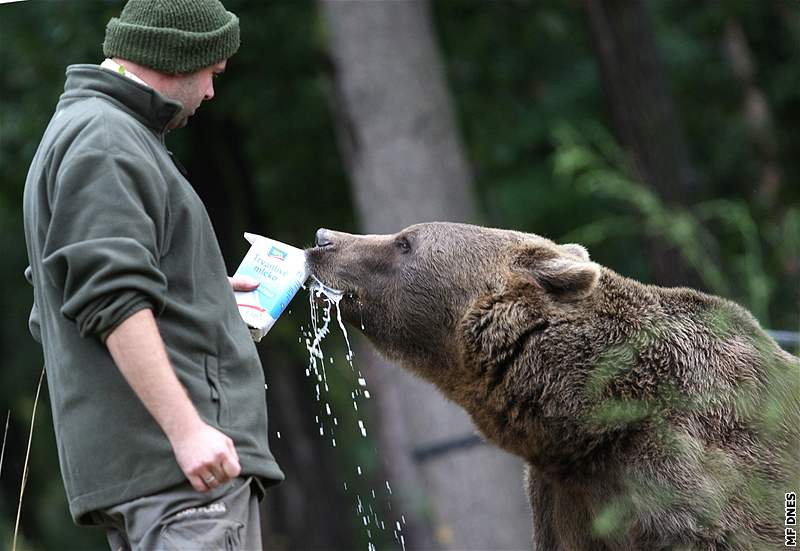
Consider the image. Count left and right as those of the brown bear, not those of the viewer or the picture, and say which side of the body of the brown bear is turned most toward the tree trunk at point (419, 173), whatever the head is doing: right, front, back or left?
right

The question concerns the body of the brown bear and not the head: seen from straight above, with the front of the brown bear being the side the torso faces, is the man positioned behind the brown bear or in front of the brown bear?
in front

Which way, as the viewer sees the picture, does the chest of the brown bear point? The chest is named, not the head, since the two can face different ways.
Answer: to the viewer's left

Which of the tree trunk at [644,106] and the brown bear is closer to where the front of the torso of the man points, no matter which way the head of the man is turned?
the brown bear

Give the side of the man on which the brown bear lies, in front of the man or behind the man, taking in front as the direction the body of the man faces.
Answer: in front

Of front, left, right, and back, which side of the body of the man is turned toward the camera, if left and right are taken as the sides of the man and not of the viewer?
right

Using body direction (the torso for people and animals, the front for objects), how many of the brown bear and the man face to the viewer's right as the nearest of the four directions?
1

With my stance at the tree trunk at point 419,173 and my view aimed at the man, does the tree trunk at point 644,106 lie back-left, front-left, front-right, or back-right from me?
back-left

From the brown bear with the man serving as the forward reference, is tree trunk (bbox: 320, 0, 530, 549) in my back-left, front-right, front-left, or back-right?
front-right

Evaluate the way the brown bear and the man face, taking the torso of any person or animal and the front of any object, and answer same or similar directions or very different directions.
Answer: very different directions

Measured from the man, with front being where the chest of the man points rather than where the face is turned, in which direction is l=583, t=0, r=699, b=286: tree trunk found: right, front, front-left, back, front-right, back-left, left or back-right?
front-left

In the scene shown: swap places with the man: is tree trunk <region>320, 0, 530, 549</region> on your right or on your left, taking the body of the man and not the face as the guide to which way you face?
on your left

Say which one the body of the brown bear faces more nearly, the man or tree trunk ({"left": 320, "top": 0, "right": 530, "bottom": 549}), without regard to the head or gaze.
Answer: the man

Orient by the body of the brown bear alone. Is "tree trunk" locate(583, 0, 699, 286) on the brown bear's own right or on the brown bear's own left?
on the brown bear's own right
